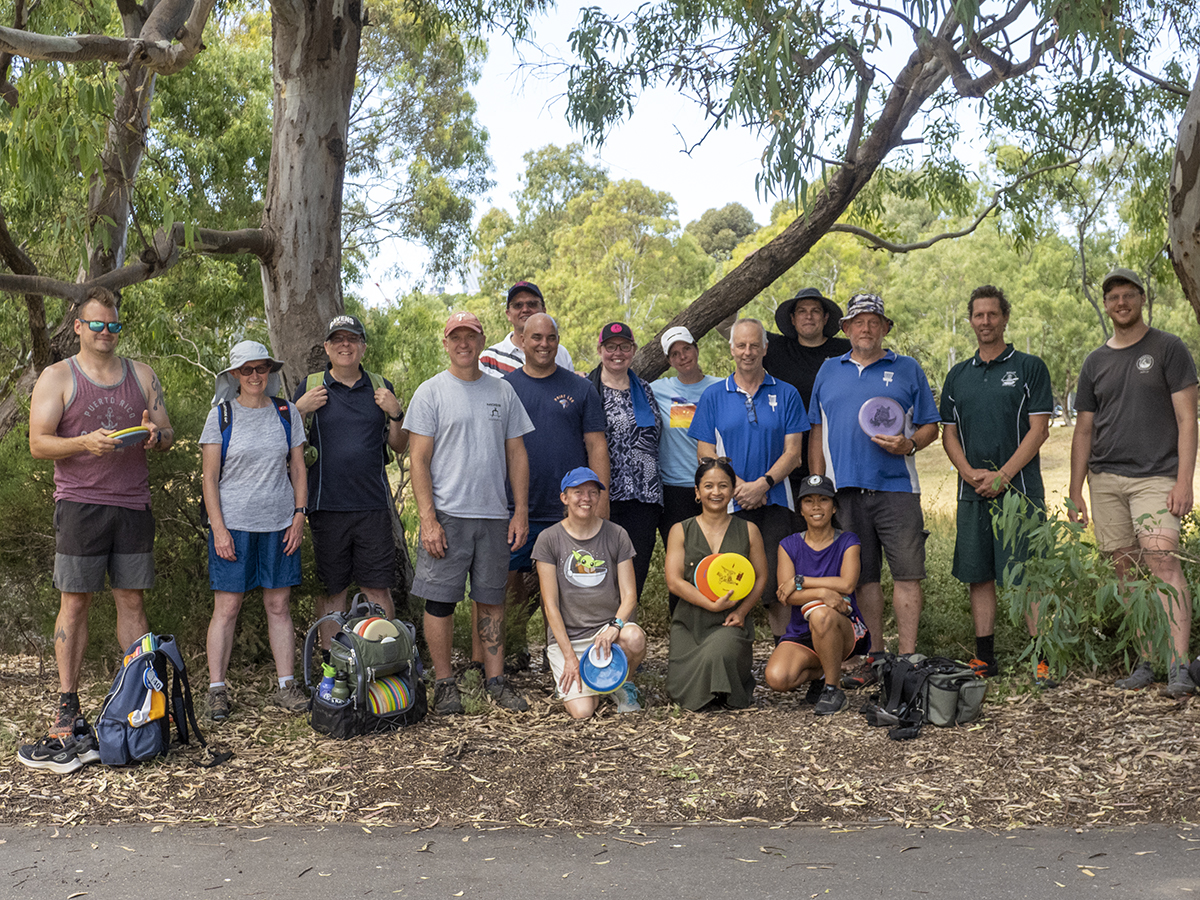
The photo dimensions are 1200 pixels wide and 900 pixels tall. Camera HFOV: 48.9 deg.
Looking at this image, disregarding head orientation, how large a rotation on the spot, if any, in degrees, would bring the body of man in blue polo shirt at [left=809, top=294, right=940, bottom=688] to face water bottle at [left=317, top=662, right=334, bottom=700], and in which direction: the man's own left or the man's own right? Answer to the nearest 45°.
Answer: approximately 45° to the man's own right

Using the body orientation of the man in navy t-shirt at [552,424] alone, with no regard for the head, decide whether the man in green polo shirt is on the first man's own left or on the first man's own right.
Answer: on the first man's own left

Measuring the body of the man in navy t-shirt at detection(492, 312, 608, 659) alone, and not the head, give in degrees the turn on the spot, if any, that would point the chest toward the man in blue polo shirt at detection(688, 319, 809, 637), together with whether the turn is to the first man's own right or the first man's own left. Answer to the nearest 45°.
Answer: approximately 90° to the first man's own left

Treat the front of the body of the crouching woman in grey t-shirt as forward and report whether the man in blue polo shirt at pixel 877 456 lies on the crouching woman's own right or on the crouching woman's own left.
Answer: on the crouching woman's own left

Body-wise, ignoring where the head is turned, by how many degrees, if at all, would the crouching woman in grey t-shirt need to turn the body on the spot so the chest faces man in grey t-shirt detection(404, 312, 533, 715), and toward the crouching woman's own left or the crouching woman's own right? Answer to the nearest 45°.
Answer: approximately 90° to the crouching woman's own right

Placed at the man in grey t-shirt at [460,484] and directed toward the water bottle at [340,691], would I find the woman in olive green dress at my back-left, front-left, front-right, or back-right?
back-left

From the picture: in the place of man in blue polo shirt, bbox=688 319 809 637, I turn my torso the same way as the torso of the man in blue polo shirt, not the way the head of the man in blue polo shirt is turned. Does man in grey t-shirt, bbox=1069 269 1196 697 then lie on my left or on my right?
on my left

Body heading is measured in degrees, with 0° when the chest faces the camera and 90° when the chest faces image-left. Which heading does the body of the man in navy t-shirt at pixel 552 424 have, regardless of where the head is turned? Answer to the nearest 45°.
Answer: approximately 0°
